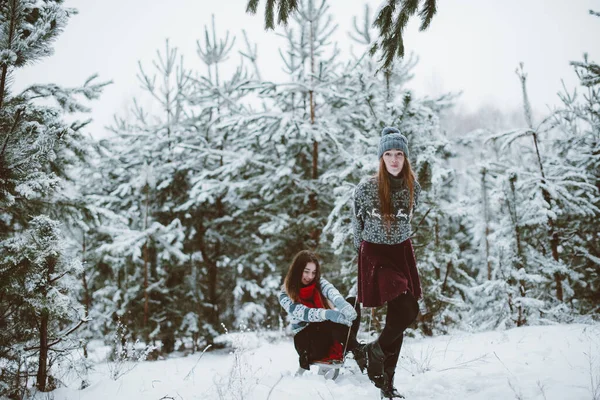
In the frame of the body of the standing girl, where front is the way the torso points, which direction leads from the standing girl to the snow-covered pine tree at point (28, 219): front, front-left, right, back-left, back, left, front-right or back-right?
right

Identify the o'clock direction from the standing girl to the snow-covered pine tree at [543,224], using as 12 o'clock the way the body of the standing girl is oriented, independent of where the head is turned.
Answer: The snow-covered pine tree is roughly at 7 o'clock from the standing girl.

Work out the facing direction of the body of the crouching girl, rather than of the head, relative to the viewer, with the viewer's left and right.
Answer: facing the viewer and to the right of the viewer

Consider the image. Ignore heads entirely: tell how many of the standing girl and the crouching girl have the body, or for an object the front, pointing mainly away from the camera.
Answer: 0

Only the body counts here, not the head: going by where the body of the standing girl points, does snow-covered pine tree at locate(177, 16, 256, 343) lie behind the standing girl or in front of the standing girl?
behind

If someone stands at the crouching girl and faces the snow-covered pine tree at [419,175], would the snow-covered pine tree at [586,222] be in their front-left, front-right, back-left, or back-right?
front-right

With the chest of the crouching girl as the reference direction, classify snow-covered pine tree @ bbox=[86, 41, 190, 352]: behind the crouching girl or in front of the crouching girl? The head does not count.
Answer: behind

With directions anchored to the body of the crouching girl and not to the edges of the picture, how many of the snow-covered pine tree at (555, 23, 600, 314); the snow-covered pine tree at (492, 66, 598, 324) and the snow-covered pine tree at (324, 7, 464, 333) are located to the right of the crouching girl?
0

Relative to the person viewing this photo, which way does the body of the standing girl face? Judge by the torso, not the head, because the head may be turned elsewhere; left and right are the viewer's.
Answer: facing the viewer

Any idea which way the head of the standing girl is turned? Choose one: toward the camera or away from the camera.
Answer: toward the camera
